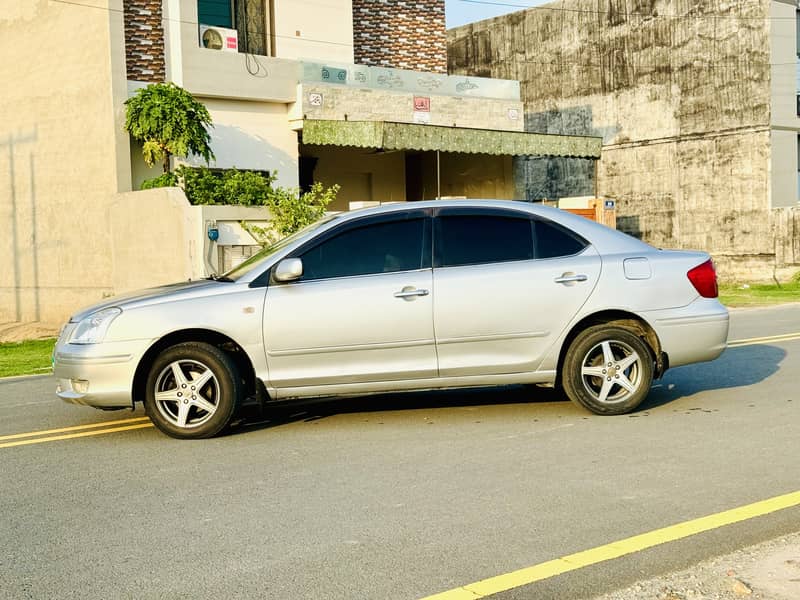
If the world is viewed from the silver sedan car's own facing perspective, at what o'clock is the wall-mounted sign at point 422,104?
The wall-mounted sign is roughly at 3 o'clock from the silver sedan car.

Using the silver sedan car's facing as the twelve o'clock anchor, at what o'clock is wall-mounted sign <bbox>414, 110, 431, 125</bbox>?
The wall-mounted sign is roughly at 3 o'clock from the silver sedan car.

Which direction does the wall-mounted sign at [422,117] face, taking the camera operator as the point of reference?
facing the viewer

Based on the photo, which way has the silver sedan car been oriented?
to the viewer's left

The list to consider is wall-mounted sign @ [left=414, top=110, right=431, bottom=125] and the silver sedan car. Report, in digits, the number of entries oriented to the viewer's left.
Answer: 1

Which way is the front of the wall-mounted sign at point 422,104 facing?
toward the camera

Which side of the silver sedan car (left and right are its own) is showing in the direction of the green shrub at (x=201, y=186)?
right

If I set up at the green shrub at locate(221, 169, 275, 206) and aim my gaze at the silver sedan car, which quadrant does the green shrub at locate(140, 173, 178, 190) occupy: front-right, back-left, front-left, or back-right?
back-right

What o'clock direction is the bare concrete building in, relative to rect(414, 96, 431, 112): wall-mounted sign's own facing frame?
The bare concrete building is roughly at 8 o'clock from the wall-mounted sign.

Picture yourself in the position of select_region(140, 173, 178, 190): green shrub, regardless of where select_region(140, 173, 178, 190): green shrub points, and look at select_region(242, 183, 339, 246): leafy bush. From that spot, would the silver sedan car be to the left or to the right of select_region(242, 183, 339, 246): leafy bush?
right

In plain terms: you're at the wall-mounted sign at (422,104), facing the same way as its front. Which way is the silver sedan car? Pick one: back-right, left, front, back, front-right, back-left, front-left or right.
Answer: front

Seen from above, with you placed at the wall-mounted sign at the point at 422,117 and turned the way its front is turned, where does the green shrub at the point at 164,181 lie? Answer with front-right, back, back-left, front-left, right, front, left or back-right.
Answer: front-right

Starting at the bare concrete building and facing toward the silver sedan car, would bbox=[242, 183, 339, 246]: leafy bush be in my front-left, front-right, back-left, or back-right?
front-right

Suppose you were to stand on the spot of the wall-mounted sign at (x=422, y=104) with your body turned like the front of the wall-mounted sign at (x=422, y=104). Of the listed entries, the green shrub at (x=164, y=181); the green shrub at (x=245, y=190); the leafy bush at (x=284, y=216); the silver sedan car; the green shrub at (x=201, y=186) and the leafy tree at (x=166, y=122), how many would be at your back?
0

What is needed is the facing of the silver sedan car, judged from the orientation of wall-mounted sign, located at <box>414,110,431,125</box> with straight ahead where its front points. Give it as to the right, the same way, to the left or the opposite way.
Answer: to the right

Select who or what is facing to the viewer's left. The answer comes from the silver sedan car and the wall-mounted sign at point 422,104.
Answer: the silver sedan car

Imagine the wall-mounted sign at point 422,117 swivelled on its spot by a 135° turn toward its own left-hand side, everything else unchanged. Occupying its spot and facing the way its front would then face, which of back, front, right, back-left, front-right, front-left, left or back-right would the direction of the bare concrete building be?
front
